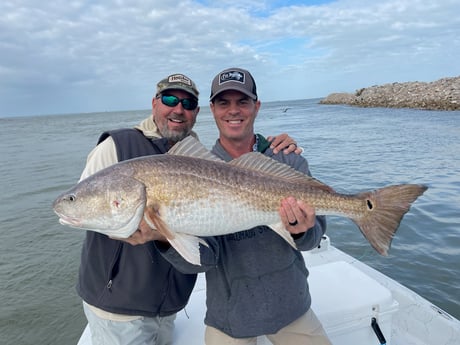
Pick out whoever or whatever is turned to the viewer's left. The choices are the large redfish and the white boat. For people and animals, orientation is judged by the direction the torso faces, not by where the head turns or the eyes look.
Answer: the large redfish

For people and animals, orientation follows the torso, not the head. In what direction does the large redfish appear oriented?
to the viewer's left

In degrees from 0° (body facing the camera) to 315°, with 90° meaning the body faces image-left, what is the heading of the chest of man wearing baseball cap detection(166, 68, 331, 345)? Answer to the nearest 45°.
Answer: approximately 0°

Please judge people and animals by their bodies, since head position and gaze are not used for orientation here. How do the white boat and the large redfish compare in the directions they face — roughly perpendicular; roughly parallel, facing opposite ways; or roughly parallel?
roughly perpendicular
